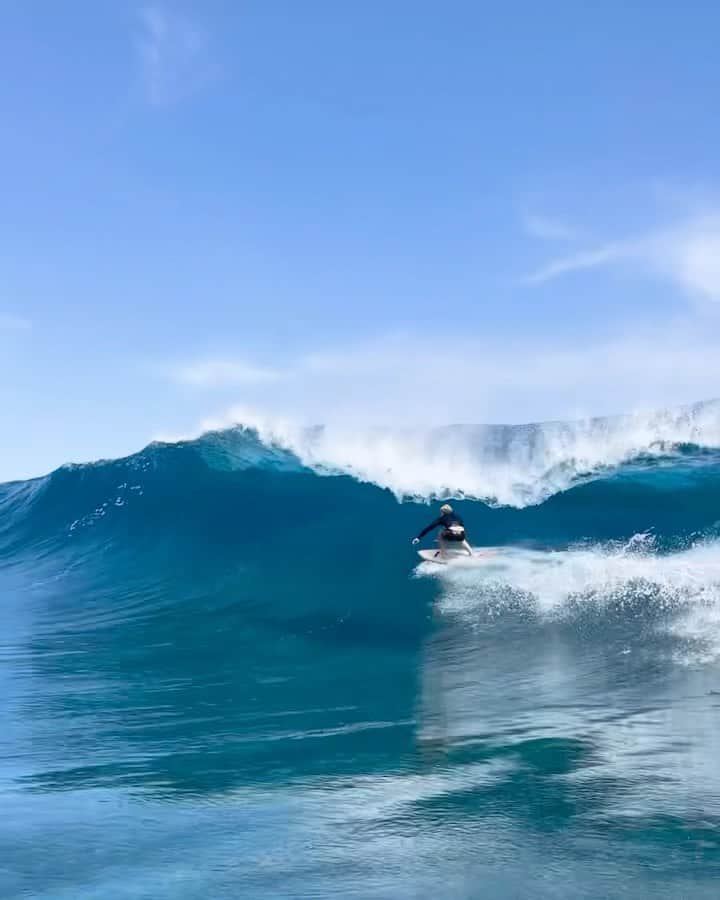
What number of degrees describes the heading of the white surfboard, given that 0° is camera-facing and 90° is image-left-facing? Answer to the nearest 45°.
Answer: approximately 90°
